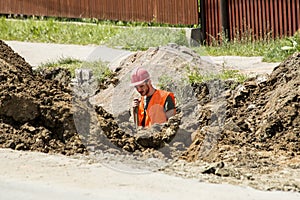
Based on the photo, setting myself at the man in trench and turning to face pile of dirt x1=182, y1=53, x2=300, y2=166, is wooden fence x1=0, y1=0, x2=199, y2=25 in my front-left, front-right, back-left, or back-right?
back-left

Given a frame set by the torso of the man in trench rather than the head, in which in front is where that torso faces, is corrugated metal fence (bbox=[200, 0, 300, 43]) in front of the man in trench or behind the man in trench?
behind

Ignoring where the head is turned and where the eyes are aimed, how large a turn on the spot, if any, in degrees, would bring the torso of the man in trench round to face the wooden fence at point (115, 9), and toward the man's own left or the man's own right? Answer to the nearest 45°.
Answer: approximately 135° to the man's own right

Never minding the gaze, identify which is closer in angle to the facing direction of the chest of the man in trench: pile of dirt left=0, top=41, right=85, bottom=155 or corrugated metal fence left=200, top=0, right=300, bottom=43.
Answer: the pile of dirt

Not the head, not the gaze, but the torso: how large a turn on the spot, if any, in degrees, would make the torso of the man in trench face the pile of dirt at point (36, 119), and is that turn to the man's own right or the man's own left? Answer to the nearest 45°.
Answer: approximately 45° to the man's own right

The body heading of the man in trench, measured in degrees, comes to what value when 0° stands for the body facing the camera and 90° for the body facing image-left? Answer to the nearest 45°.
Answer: approximately 45°

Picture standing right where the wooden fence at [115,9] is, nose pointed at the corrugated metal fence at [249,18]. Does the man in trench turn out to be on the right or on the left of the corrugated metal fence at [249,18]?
right

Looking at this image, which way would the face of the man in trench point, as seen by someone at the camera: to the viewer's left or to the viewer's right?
to the viewer's left
